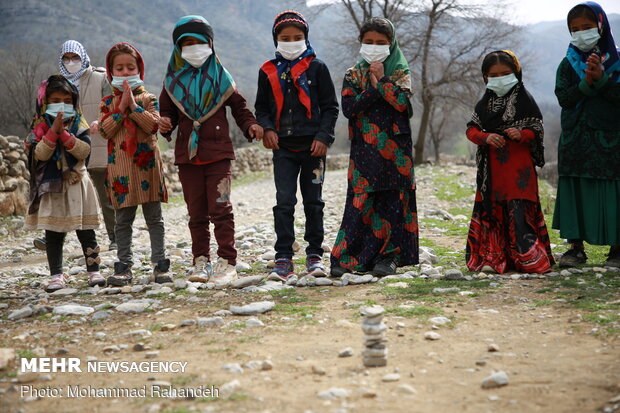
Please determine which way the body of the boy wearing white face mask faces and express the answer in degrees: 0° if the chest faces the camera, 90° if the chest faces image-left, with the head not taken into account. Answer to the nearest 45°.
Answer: approximately 0°

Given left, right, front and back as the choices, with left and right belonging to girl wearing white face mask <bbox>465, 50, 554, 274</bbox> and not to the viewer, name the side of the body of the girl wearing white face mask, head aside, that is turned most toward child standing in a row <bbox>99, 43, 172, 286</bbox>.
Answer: right

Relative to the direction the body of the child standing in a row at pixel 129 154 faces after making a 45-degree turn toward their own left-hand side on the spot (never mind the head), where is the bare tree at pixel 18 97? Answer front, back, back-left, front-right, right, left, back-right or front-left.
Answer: back-left

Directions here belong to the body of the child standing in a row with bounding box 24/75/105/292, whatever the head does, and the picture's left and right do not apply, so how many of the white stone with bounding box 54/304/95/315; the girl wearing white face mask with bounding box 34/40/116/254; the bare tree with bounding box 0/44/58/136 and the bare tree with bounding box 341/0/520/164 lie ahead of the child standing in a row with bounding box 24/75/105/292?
1

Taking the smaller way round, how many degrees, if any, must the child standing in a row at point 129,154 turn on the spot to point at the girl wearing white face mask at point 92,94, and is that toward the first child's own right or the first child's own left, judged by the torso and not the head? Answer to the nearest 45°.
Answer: approximately 180°

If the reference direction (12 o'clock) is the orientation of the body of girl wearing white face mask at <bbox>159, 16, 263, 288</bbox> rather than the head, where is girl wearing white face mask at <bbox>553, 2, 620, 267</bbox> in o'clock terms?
girl wearing white face mask at <bbox>553, 2, 620, 267</bbox> is roughly at 9 o'clock from girl wearing white face mask at <bbox>159, 16, 263, 288</bbox>.

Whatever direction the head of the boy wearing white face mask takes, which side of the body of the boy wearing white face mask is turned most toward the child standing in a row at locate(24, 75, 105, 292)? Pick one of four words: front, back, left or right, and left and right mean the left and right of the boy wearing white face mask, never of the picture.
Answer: right

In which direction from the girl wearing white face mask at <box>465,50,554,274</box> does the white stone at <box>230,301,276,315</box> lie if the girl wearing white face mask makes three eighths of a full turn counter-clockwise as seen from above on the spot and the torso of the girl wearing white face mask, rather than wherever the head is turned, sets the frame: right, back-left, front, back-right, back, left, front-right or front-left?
back

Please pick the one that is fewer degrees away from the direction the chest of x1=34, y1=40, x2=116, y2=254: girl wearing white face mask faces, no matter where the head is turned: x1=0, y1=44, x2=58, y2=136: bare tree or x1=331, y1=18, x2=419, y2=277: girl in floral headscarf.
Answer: the girl in floral headscarf

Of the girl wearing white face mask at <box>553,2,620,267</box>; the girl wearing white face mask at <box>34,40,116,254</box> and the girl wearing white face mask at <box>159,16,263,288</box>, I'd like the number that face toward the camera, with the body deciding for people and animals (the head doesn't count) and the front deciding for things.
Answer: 3

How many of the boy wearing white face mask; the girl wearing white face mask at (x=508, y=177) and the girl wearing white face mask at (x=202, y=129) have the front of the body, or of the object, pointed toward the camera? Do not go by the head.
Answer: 3

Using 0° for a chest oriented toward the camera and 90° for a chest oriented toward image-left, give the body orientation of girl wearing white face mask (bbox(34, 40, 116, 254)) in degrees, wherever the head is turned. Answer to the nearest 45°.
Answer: approximately 0°
